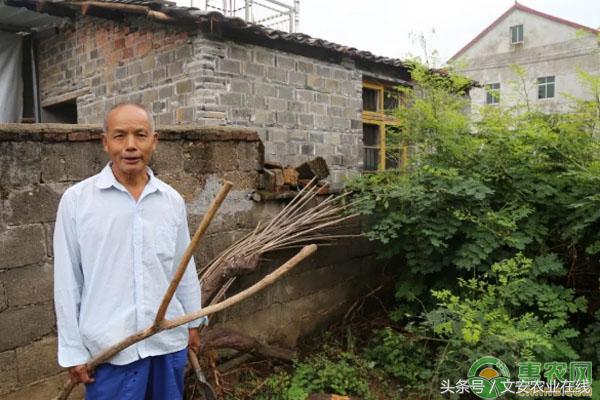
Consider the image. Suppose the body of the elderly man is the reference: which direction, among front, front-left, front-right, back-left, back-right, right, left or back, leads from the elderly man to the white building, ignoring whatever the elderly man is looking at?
back-left

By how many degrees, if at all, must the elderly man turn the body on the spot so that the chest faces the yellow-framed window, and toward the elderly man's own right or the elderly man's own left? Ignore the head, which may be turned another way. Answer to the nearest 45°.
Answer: approximately 135° to the elderly man's own left

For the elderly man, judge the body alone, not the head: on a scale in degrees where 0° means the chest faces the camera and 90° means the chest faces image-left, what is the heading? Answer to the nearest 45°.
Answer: approximately 0°
